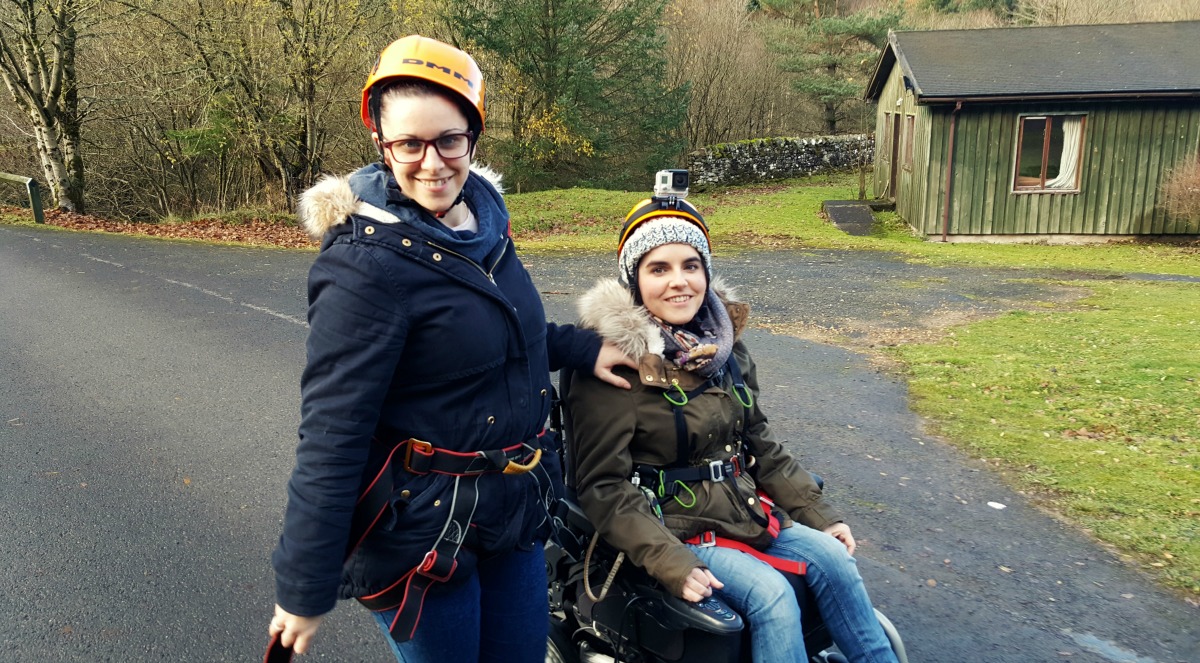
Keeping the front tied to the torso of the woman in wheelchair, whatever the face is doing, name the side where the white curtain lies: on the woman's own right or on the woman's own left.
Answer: on the woman's own left

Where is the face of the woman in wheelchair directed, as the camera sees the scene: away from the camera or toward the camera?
toward the camera

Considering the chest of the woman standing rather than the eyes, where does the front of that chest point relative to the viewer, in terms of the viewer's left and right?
facing the viewer and to the right of the viewer

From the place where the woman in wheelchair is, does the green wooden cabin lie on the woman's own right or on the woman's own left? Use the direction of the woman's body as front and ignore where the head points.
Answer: on the woman's own left

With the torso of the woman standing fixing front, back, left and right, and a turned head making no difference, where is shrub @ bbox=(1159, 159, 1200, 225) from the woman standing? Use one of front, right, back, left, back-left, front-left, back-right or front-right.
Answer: left

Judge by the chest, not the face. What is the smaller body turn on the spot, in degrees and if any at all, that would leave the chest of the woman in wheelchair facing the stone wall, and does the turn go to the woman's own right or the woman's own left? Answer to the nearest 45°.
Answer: approximately 135° to the woman's own left

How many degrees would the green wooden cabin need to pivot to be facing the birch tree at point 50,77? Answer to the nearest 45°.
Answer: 0° — it already faces it

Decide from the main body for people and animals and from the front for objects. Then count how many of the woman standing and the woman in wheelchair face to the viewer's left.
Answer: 0

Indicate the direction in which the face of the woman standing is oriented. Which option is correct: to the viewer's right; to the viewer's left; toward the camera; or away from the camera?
toward the camera

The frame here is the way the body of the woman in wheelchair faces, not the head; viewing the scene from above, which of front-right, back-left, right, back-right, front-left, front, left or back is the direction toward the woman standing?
right

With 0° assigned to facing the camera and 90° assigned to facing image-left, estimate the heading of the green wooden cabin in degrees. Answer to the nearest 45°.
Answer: approximately 90°

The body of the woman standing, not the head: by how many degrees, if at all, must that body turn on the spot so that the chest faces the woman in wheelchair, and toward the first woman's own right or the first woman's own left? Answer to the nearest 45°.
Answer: approximately 90° to the first woman's own left

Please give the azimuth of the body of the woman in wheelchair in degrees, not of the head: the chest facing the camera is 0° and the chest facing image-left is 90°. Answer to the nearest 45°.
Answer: approximately 315°

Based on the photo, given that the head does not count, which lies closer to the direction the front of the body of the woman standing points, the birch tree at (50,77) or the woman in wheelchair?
the woman in wheelchair

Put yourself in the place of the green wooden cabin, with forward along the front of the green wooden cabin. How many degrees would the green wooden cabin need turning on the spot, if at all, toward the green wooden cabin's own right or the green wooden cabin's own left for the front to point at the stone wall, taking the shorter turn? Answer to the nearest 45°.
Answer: approximately 45° to the green wooden cabin's own right
